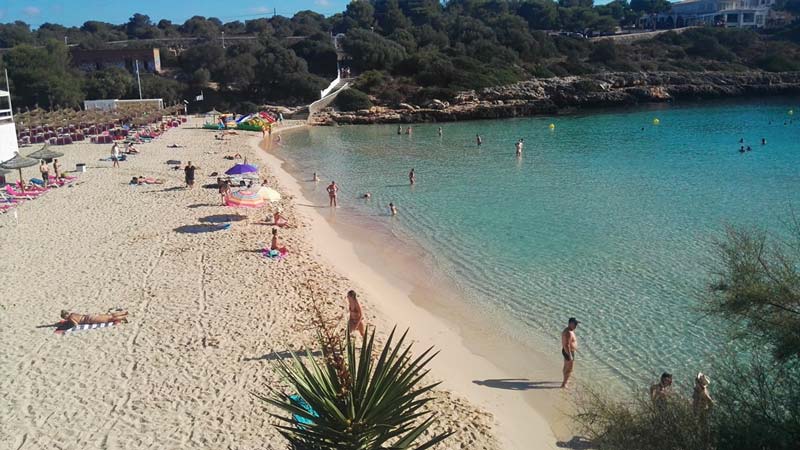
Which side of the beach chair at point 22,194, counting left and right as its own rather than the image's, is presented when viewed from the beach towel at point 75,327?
right

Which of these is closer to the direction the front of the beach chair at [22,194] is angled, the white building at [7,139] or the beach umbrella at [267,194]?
the beach umbrella

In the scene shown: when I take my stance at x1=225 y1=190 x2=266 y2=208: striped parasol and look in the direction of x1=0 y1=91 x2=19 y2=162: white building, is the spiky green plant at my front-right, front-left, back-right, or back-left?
back-left

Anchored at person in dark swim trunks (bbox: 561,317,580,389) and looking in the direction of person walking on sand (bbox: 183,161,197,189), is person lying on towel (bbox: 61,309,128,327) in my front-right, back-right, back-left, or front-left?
front-left

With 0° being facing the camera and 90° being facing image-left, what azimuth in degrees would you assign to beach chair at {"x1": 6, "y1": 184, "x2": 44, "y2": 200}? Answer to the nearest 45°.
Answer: approximately 270°

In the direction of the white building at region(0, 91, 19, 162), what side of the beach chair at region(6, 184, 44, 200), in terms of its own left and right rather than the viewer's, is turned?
left

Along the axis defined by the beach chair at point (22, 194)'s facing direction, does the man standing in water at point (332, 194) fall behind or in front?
in front

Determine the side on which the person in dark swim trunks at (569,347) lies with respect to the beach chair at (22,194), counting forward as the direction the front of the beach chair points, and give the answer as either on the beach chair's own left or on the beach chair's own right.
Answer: on the beach chair's own right

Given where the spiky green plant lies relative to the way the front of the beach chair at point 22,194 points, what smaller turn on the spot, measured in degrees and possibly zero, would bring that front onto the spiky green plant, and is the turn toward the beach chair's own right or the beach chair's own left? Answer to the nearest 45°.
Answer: approximately 90° to the beach chair's own right

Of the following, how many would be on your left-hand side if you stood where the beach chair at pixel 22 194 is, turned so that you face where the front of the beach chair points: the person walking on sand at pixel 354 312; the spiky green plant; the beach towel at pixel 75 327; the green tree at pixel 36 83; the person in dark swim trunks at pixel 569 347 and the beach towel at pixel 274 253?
1

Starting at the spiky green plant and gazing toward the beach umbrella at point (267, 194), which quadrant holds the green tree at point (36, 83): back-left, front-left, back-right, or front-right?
front-left

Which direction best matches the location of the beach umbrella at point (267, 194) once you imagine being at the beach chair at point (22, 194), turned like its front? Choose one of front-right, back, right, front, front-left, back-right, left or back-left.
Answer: front-right

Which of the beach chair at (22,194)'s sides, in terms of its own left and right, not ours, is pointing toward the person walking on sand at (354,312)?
right

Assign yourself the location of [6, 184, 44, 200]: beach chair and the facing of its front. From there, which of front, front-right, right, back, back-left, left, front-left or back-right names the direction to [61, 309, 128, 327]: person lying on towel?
right

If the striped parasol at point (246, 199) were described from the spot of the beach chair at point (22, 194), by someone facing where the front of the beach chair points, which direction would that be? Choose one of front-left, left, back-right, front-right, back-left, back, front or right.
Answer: front-right
